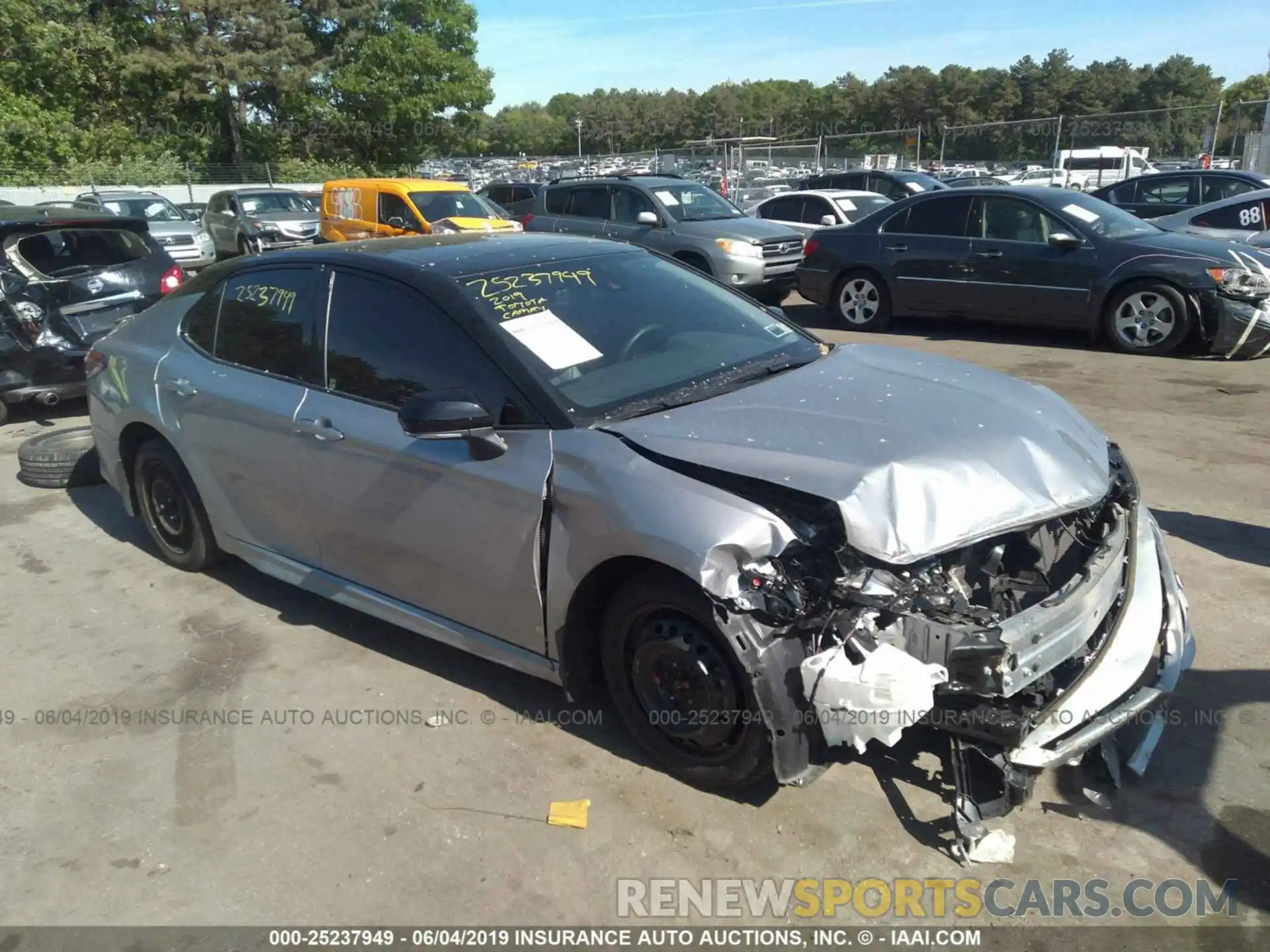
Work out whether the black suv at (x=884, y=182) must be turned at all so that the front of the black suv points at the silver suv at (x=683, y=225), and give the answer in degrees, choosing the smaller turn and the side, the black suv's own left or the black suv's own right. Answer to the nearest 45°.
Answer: approximately 45° to the black suv's own right

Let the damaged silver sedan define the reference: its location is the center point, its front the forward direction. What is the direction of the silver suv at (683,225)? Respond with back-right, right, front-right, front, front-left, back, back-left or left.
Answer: back-left

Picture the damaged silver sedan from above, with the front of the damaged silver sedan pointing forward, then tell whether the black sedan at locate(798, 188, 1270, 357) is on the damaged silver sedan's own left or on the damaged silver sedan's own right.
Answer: on the damaged silver sedan's own left

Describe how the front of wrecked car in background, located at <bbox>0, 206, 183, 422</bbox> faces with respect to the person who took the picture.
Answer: facing away from the viewer and to the left of the viewer

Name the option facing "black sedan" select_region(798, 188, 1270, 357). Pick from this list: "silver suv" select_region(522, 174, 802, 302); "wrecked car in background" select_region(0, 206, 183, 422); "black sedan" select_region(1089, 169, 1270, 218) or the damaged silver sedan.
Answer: the silver suv

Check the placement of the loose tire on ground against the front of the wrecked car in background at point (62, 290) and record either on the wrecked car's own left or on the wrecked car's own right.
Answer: on the wrecked car's own left

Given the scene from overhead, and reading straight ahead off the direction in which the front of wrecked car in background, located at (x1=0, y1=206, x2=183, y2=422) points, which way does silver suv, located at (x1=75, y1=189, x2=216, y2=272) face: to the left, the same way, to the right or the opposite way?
the opposite way

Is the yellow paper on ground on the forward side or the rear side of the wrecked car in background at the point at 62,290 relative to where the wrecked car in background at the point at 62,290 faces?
on the rear side
